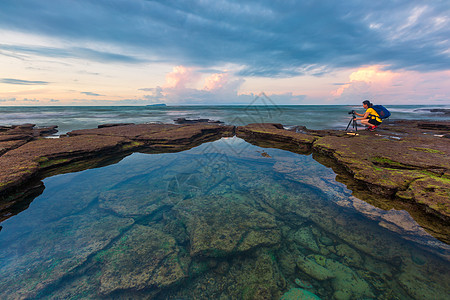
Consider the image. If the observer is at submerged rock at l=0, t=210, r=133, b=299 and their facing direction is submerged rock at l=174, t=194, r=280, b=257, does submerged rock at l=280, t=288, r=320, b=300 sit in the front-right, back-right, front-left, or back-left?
front-right

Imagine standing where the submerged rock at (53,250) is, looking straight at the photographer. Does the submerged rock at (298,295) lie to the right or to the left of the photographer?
right

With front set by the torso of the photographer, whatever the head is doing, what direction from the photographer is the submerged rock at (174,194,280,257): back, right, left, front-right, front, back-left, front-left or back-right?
left

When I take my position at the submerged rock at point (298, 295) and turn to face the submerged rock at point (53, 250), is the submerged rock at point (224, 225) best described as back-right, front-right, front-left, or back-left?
front-right

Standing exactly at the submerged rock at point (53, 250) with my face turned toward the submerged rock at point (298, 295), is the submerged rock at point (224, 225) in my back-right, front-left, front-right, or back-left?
front-left

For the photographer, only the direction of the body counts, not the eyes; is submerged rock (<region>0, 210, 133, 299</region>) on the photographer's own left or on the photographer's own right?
on the photographer's own left

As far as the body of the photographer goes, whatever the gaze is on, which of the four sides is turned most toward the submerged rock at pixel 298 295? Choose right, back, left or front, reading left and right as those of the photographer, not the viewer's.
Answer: left

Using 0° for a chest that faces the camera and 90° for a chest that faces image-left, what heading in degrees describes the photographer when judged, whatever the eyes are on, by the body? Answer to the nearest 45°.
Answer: approximately 90°
